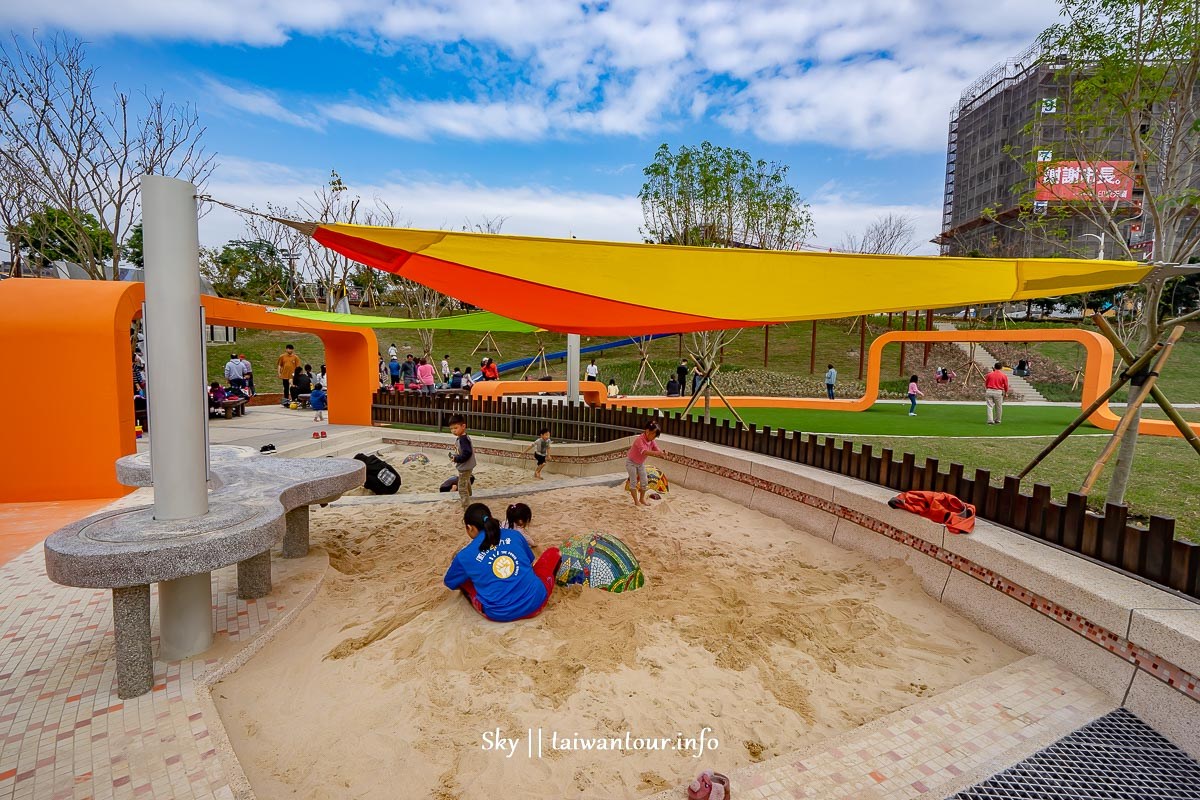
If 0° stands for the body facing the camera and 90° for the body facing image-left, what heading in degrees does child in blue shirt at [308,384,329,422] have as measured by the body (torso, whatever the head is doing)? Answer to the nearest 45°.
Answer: approximately 180°

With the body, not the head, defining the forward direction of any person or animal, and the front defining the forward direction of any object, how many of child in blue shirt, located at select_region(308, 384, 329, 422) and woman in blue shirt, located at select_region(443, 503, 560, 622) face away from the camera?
2

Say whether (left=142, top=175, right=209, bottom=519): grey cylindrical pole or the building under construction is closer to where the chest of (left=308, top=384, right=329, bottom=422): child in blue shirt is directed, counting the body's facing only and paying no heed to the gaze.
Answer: the building under construction

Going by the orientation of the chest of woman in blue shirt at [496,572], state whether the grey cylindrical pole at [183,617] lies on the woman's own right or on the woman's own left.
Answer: on the woman's own left

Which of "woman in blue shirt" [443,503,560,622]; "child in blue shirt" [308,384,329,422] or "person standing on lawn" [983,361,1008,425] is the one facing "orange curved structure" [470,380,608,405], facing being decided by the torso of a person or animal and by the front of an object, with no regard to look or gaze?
"woman in blue shirt" [443,503,560,622]

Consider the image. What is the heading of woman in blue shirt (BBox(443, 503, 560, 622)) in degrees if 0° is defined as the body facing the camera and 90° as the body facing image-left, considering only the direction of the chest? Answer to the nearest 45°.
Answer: approximately 180°

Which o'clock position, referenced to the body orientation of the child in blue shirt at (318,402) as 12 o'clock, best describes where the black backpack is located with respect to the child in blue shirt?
The black backpack is roughly at 6 o'clock from the child in blue shirt.
